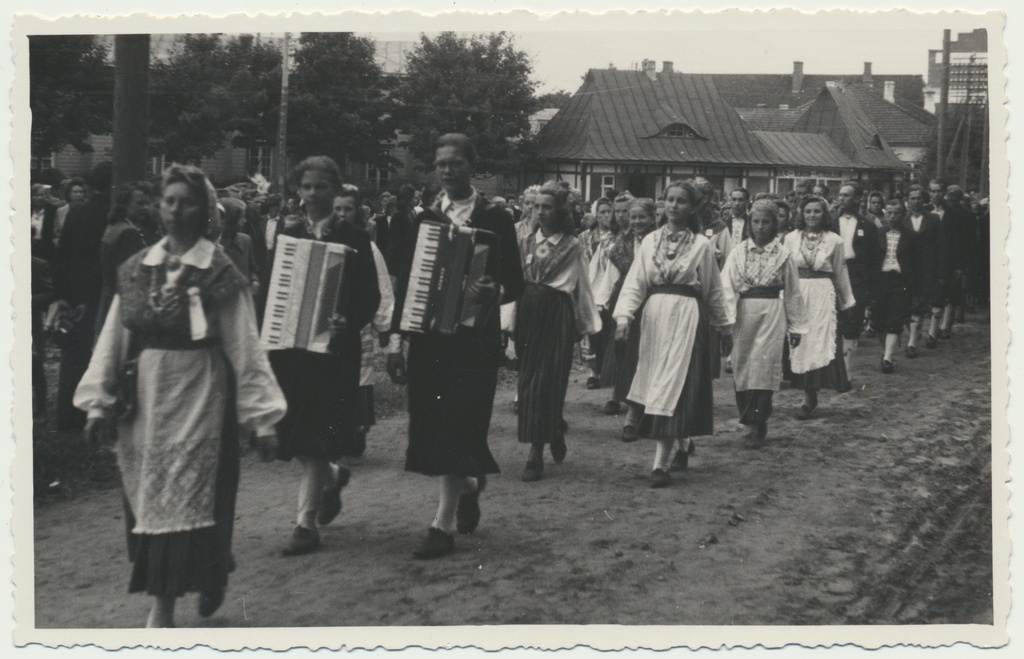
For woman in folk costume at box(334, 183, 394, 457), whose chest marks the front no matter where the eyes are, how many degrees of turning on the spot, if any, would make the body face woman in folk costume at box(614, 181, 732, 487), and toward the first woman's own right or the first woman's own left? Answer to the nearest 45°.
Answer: approximately 135° to the first woman's own left

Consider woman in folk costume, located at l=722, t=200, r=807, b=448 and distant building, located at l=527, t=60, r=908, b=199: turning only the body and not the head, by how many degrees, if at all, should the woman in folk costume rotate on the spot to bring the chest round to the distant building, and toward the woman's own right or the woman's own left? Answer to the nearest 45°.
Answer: approximately 180°

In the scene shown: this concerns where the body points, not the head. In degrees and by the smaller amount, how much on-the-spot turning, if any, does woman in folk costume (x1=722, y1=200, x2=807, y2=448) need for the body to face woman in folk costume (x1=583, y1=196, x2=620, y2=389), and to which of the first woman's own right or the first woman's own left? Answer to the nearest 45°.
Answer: approximately 135° to the first woman's own right

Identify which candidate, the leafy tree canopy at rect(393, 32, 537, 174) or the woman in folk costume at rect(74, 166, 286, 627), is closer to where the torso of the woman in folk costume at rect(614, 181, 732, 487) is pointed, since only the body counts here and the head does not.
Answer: the woman in folk costume
